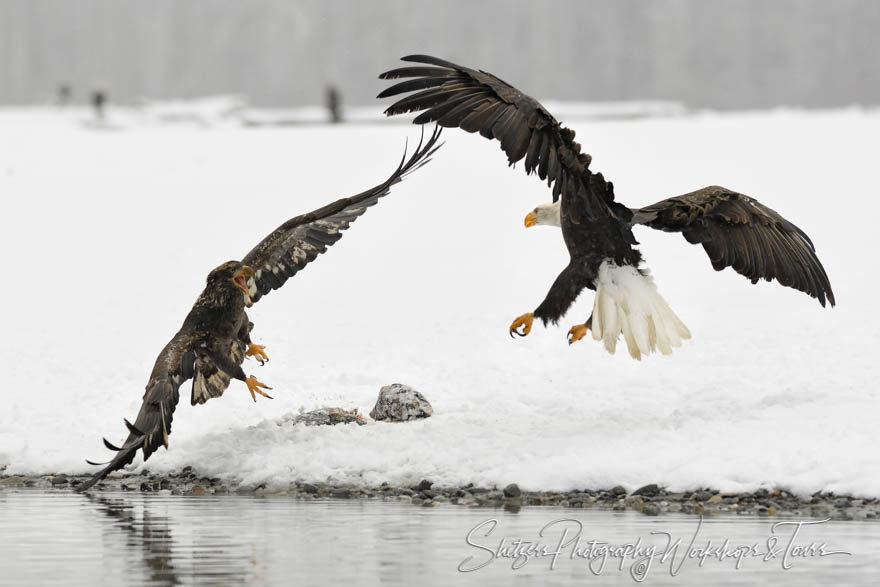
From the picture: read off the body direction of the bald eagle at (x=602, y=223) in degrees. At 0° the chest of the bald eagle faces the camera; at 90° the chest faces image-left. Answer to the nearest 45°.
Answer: approximately 135°

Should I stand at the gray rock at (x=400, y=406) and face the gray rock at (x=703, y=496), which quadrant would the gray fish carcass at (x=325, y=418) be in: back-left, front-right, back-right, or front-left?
back-right

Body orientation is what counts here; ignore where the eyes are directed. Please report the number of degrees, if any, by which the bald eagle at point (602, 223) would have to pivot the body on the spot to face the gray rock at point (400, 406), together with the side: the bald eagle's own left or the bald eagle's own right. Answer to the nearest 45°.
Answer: approximately 45° to the bald eagle's own left

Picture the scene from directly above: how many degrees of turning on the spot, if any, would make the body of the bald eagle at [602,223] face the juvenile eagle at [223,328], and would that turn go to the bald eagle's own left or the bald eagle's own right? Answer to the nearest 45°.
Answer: approximately 45° to the bald eagle's own left
